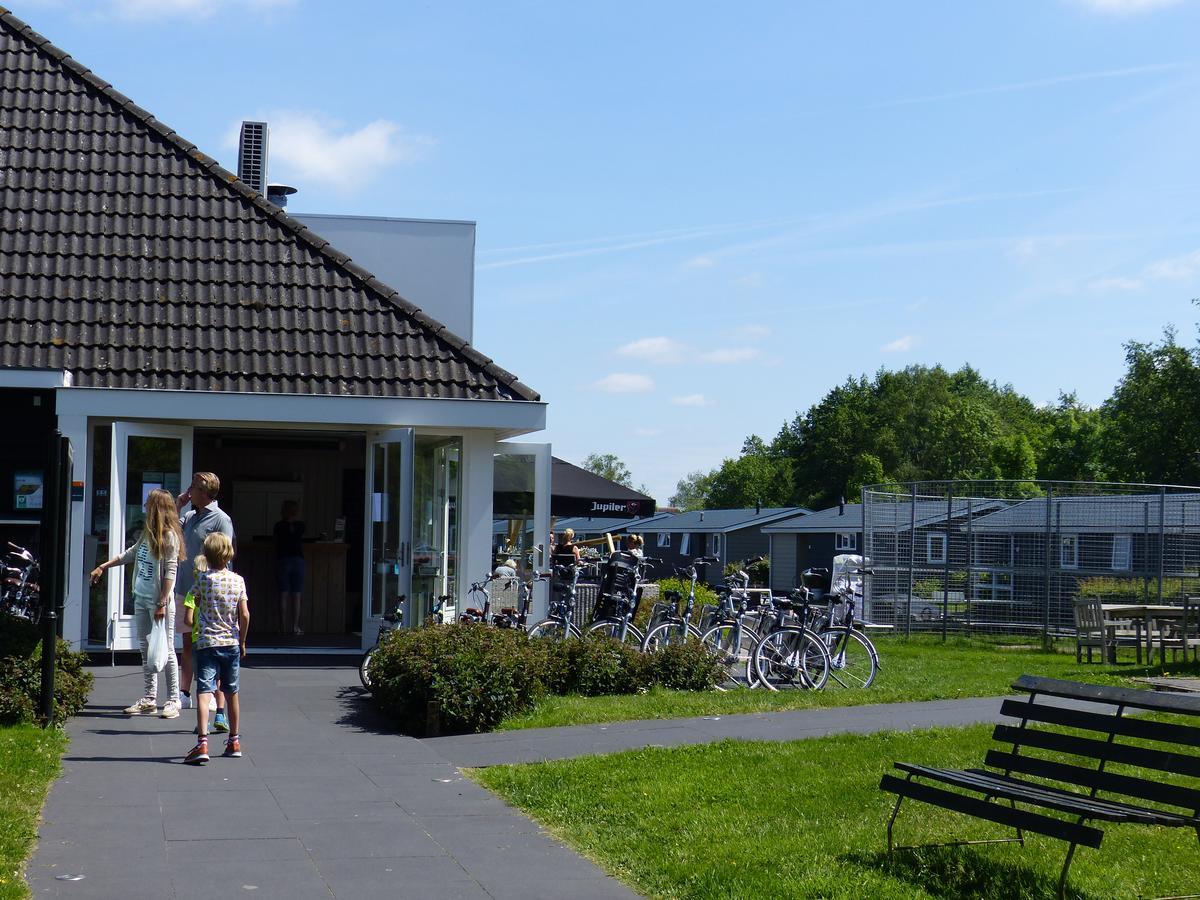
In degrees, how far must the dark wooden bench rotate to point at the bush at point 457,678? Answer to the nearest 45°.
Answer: approximately 90° to its right

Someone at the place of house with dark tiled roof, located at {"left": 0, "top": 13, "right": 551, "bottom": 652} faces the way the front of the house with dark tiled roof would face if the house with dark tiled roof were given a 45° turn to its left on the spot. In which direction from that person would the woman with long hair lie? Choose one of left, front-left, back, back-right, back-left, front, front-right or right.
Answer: front-right

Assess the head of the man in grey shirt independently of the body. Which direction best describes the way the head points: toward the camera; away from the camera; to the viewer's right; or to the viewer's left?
to the viewer's left

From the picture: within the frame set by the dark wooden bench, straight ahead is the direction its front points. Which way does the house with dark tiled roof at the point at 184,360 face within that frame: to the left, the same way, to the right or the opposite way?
to the left

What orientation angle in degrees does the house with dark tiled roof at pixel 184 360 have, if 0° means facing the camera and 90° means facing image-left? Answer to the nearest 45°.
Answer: approximately 0°

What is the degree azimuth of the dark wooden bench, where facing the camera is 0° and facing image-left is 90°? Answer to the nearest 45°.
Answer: approximately 45°

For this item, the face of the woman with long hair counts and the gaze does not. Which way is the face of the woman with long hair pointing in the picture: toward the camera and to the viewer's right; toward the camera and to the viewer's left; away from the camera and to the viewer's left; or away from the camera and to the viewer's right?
away from the camera and to the viewer's left

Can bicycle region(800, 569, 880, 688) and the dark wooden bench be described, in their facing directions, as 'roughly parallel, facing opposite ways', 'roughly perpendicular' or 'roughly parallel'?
roughly perpendicular

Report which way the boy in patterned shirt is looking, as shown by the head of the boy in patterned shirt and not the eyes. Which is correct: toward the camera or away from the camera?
away from the camera
